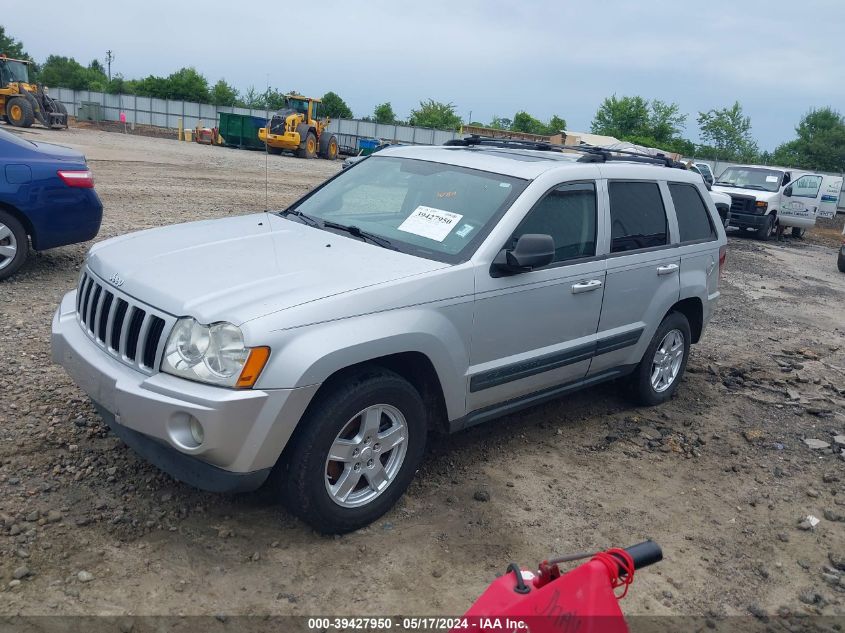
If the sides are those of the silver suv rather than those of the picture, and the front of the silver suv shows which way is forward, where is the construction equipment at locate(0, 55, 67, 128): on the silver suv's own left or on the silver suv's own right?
on the silver suv's own right

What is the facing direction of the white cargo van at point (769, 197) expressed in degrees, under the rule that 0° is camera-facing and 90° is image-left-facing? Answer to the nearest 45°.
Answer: approximately 45°

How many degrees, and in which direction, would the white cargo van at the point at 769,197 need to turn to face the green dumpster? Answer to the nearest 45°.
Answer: approximately 45° to its right
